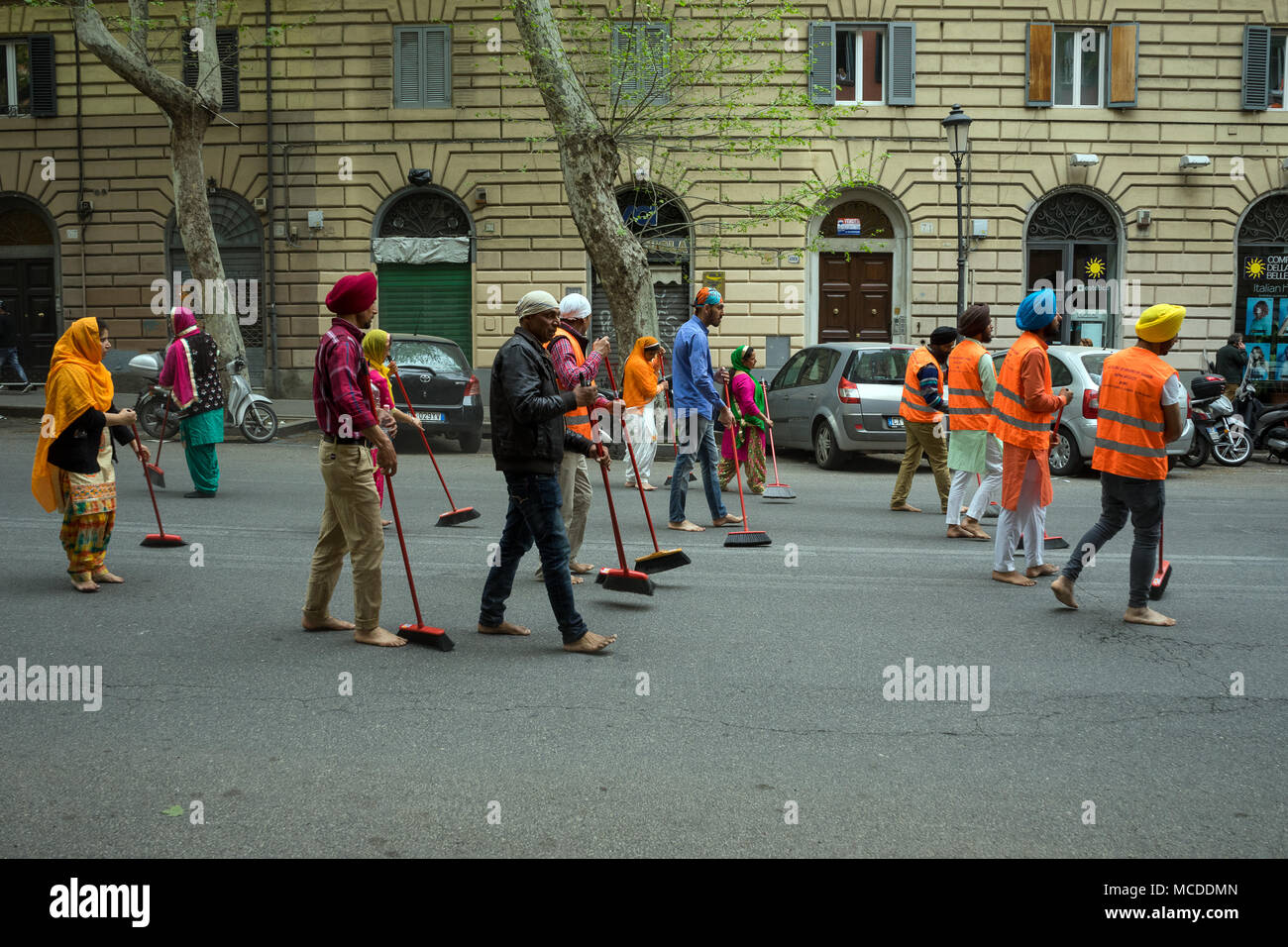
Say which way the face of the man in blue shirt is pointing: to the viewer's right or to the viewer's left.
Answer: to the viewer's right

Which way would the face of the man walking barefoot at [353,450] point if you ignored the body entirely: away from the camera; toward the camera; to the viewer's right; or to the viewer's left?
to the viewer's right

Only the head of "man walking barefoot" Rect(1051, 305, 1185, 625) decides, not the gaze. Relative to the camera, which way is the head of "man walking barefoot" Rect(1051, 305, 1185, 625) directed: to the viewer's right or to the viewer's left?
to the viewer's right

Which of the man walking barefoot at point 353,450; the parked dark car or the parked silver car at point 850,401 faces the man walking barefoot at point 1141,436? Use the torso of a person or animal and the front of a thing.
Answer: the man walking barefoot at point 353,450

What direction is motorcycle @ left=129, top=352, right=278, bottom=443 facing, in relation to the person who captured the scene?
facing to the right of the viewer
